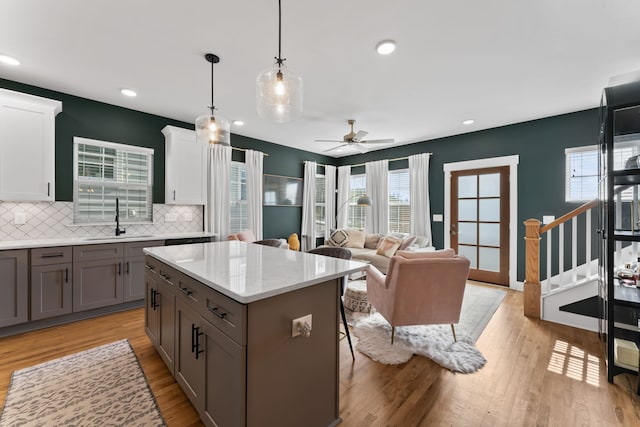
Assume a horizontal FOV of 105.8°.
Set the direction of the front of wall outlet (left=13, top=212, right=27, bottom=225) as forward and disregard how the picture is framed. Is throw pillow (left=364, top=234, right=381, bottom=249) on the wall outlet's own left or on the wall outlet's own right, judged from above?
on the wall outlet's own left
